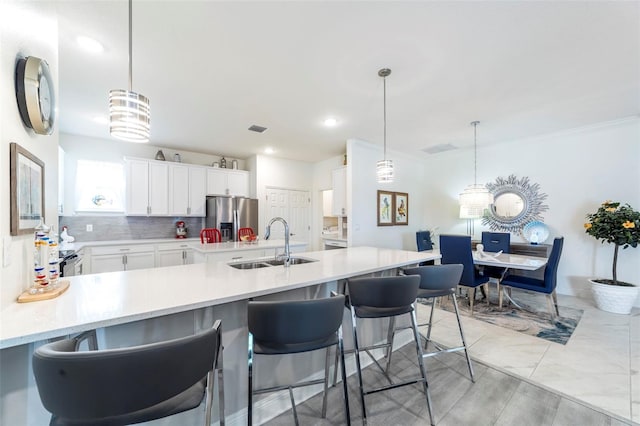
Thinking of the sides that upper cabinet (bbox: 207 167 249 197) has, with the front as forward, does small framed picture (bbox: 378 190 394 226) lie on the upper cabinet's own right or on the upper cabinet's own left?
on the upper cabinet's own left

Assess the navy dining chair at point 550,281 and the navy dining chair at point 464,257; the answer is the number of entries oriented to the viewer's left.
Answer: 1

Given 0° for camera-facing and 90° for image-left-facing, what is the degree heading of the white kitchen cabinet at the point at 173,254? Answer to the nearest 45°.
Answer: approximately 0°

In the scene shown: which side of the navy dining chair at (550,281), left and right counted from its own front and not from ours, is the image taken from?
left

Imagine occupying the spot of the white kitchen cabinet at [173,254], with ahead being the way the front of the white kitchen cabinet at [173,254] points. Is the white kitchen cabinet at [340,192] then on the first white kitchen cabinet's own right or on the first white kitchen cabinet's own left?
on the first white kitchen cabinet's own left

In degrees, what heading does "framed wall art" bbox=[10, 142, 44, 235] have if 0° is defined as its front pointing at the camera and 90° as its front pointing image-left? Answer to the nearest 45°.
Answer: approximately 315°

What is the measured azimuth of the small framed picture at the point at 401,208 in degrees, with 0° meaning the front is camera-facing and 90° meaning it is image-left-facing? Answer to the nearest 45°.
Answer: approximately 315°

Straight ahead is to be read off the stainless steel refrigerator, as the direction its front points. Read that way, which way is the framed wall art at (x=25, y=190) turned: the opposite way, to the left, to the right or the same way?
to the left

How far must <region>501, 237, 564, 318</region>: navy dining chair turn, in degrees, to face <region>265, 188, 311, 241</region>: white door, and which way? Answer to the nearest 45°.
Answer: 0° — it already faces it

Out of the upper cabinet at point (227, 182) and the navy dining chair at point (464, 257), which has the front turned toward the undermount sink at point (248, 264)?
the upper cabinet
